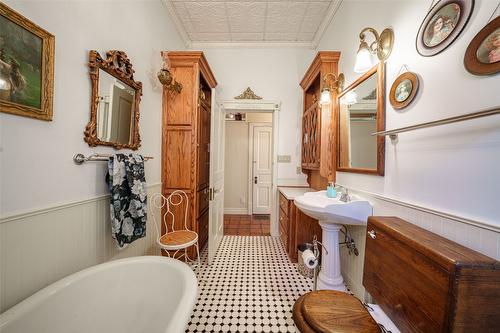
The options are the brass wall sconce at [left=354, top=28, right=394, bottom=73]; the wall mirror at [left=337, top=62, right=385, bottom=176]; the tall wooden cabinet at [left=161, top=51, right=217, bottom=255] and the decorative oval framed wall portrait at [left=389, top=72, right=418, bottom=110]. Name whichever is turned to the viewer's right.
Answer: the tall wooden cabinet

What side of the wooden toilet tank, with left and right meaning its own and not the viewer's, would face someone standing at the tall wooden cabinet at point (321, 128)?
right

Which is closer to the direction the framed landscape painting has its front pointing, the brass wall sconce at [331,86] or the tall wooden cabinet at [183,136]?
the brass wall sconce

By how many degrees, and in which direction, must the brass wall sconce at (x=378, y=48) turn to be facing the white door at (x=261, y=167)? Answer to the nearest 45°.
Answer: approximately 90° to its right

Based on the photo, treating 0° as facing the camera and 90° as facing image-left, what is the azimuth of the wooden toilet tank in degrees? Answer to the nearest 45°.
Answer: approximately 45°

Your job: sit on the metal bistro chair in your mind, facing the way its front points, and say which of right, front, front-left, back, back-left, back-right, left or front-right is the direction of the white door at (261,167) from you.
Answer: left

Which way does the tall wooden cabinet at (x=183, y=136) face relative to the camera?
to the viewer's right

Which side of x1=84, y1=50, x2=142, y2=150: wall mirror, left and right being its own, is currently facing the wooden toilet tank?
front

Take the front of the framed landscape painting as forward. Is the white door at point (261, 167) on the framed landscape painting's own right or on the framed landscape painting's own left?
on the framed landscape painting's own left

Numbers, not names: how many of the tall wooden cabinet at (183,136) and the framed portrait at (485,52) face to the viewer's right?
1

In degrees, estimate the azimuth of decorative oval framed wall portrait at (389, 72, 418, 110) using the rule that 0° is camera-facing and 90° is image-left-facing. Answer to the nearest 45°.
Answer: approximately 45°
